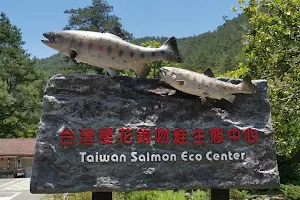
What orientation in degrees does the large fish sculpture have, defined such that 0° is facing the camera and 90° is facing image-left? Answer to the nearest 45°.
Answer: approximately 90°

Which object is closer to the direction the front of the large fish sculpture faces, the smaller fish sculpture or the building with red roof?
the building with red roof

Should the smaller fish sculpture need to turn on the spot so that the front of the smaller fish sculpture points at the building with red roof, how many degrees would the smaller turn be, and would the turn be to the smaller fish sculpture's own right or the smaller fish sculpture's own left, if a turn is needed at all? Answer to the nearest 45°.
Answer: approximately 45° to the smaller fish sculpture's own right

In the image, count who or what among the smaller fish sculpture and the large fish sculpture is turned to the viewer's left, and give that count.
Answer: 2

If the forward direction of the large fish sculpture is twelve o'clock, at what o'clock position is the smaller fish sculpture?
The smaller fish sculpture is roughly at 6 o'clock from the large fish sculpture.

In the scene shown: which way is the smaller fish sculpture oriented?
to the viewer's left

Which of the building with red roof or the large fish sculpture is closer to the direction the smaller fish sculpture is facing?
the large fish sculpture
